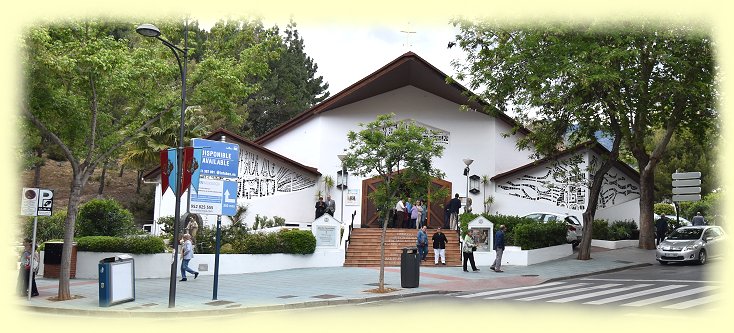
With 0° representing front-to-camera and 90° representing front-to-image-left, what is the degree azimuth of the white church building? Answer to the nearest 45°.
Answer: approximately 0°

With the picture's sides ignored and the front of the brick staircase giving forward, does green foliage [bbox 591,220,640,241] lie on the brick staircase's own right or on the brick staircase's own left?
on the brick staircase's own left

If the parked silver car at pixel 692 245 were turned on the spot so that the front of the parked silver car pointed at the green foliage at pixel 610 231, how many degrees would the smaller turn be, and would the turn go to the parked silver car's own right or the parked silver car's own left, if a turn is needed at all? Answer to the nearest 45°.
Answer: approximately 90° to the parked silver car's own right

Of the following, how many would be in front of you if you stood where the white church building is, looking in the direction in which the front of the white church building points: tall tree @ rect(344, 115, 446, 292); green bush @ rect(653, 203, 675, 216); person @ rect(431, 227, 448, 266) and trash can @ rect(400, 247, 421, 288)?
3

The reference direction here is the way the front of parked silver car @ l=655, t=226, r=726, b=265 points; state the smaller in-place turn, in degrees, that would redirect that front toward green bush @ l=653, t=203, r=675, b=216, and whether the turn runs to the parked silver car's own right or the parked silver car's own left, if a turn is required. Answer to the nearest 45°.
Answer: approximately 135° to the parked silver car's own right

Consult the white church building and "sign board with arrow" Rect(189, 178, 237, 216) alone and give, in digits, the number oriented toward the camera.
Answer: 2

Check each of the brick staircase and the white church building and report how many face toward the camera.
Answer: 2

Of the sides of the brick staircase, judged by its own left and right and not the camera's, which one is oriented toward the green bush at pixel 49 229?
right

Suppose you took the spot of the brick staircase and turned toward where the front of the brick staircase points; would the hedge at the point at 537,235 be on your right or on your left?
on your left

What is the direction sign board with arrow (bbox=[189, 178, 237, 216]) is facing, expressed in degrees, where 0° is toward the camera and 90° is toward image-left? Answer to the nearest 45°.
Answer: approximately 0°

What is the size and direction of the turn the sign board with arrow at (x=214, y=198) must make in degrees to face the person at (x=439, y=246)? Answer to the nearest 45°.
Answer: approximately 135° to its left

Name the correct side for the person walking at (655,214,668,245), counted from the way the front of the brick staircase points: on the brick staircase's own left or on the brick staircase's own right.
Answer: on the brick staircase's own left
